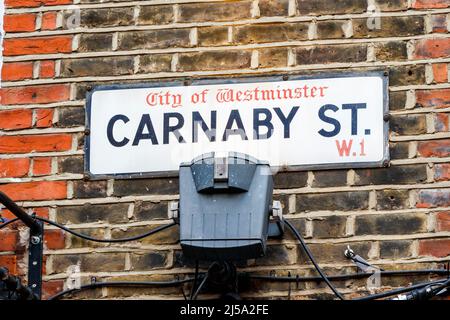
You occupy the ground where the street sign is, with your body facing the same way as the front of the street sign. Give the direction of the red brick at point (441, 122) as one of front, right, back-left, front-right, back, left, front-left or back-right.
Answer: left

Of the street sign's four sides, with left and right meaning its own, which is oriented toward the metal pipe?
right

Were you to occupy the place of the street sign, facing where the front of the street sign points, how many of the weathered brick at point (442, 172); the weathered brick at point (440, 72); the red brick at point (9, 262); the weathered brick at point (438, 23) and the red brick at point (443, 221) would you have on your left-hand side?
4

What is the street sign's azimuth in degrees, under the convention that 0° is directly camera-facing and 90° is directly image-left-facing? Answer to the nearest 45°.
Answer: approximately 0°

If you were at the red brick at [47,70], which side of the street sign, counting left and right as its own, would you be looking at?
right

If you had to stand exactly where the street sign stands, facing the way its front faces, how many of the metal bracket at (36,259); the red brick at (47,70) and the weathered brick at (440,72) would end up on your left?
1

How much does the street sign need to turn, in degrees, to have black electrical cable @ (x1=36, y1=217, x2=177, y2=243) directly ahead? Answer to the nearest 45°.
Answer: approximately 90° to its right

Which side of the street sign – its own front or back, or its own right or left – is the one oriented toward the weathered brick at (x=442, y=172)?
left

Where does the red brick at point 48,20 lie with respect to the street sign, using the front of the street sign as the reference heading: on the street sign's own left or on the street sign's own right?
on the street sign's own right

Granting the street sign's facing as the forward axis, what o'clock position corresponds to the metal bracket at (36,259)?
The metal bracket is roughly at 3 o'clock from the street sign.

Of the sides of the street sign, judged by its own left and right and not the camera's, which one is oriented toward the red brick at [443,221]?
left

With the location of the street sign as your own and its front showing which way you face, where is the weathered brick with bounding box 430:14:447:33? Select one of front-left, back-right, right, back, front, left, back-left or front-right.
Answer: left

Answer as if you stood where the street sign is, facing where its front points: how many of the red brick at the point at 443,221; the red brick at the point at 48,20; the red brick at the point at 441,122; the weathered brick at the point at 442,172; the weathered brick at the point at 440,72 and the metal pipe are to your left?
4

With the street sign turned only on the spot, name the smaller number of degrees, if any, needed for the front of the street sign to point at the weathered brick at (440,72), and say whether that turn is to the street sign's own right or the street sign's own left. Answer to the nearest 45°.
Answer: approximately 90° to the street sign's own left
